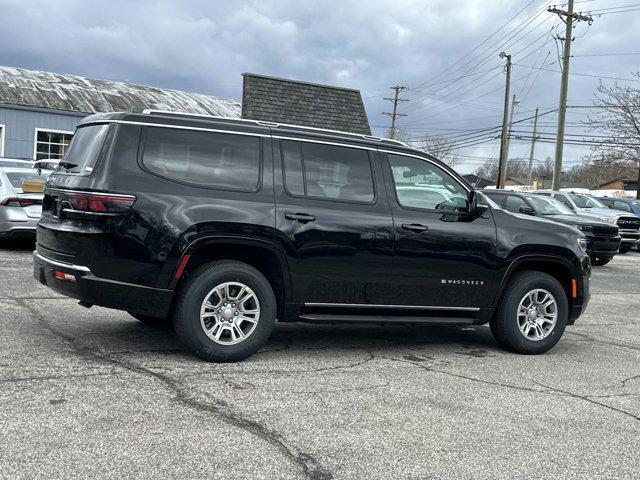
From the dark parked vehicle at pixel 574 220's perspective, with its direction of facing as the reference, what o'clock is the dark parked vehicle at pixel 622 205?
the dark parked vehicle at pixel 622 205 is roughly at 8 o'clock from the dark parked vehicle at pixel 574 220.

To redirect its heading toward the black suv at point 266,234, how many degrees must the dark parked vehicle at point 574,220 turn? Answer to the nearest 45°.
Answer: approximately 45° to its right

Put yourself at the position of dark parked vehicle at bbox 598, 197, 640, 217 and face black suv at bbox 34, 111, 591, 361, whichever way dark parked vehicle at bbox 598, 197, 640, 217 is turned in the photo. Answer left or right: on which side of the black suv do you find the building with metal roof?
right

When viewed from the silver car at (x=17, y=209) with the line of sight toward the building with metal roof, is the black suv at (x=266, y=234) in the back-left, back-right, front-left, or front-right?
back-right

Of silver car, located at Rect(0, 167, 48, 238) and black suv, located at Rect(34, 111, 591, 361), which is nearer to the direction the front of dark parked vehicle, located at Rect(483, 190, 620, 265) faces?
the black suv

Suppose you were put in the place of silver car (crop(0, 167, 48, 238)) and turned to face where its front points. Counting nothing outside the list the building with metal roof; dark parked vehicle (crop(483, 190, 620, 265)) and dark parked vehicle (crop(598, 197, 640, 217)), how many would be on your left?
0

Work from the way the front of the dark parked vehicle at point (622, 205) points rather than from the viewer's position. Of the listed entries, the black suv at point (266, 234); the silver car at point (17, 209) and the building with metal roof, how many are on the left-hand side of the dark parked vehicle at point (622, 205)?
0

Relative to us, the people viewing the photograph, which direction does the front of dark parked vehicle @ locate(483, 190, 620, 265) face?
facing the viewer and to the right of the viewer

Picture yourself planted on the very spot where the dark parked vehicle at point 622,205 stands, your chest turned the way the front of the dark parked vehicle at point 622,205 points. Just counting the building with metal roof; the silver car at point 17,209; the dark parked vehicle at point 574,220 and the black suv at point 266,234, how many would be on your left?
0

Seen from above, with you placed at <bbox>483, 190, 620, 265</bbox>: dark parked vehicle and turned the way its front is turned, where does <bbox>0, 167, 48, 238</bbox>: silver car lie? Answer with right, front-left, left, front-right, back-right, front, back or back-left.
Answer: right

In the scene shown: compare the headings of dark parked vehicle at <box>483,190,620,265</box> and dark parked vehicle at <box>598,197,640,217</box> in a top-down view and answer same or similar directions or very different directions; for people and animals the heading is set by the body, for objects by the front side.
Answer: same or similar directions

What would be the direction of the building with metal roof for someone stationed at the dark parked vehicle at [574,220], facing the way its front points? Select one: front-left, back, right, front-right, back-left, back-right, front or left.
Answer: back-right

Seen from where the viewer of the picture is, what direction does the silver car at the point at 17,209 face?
facing away from the viewer and to the left of the viewer

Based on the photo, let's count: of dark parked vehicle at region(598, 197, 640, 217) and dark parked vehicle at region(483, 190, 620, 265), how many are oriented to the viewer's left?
0

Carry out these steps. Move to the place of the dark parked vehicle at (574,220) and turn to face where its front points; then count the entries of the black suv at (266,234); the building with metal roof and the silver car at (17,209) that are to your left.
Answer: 0

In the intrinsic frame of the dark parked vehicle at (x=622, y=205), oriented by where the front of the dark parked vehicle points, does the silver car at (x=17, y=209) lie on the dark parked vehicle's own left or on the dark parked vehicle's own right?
on the dark parked vehicle's own right

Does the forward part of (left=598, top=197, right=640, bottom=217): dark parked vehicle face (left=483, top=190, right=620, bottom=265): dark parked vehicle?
no
